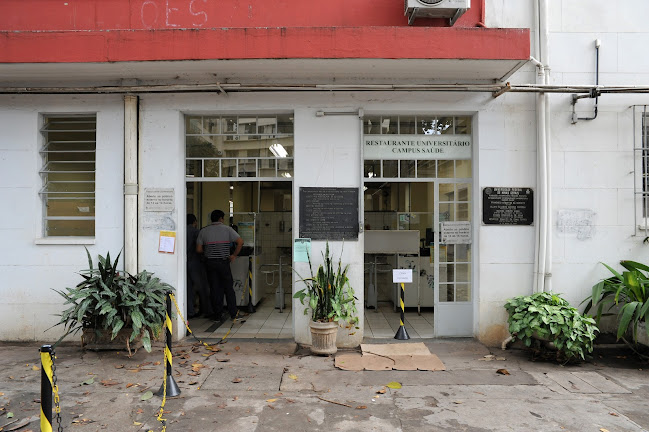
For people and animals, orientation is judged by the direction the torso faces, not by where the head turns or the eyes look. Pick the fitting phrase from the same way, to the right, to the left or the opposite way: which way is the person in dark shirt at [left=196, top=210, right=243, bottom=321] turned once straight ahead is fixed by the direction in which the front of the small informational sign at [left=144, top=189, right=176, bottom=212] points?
the opposite way

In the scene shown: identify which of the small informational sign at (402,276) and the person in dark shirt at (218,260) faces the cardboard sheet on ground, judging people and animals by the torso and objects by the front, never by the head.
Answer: the small informational sign

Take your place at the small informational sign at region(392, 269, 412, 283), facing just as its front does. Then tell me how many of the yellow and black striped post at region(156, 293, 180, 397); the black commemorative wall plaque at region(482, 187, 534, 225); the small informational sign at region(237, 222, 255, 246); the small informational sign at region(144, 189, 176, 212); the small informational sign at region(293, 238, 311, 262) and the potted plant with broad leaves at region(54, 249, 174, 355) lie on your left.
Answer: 1

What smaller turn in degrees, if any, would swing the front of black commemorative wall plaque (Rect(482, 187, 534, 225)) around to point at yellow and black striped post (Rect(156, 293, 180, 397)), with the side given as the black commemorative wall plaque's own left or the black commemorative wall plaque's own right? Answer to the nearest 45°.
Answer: approximately 45° to the black commemorative wall plaque's own right

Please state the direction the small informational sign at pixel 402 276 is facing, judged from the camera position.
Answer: facing the viewer

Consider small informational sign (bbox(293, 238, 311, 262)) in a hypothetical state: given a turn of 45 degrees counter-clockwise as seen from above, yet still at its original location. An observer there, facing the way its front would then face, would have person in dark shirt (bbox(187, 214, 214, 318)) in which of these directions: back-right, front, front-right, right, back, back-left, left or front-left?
back

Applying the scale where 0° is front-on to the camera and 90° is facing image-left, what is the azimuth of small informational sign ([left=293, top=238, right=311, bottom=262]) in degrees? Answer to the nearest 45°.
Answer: approximately 0°

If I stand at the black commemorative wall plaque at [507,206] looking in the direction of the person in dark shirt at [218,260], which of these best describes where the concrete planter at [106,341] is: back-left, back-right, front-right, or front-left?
front-left

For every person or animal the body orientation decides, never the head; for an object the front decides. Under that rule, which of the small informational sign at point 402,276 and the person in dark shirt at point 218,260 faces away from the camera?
the person in dark shirt

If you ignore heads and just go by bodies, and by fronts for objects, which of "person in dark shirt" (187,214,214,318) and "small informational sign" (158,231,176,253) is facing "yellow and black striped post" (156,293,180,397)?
the small informational sign

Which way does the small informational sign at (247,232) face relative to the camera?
toward the camera

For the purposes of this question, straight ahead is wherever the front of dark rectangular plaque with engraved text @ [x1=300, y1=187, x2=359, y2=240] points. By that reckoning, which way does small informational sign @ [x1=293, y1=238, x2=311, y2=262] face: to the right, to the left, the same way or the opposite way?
the same way

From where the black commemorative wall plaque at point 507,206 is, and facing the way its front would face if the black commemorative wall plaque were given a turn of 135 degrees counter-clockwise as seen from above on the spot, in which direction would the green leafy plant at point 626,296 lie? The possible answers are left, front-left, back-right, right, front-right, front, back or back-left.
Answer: front-right

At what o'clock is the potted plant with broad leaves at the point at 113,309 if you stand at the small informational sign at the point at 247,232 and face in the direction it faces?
The potted plant with broad leaves is roughly at 1 o'clock from the small informational sign.

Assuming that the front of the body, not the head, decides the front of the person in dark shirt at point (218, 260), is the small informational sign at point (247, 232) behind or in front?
in front

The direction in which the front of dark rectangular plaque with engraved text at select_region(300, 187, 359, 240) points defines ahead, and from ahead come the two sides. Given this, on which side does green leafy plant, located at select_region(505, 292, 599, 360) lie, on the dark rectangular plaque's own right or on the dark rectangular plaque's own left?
on the dark rectangular plaque's own left

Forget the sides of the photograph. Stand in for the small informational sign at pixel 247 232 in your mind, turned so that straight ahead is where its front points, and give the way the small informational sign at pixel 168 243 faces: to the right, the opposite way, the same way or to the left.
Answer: the same way

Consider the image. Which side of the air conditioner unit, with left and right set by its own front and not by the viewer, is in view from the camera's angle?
front

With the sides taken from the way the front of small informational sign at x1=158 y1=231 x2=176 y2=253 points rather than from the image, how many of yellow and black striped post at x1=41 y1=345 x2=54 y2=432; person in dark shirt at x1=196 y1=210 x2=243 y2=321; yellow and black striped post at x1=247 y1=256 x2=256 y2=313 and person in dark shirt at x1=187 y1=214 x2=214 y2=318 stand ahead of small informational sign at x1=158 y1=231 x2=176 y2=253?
1
